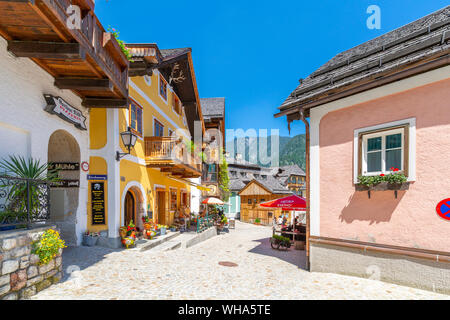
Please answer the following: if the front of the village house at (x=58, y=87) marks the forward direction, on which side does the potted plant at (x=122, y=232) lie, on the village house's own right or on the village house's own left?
on the village house's own left

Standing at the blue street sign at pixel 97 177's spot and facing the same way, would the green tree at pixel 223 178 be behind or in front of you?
behind

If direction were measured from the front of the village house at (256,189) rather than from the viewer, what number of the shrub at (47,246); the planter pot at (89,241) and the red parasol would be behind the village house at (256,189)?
0

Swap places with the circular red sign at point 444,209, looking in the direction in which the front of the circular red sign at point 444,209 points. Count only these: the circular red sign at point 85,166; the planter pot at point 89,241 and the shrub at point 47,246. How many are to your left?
0

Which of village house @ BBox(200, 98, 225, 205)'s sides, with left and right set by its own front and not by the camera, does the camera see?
front

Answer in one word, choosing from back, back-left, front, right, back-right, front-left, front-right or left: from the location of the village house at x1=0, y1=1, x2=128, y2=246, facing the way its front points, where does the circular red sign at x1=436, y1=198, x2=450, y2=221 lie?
front

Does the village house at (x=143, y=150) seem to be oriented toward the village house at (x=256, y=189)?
no

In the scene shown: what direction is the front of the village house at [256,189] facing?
toward the camera
